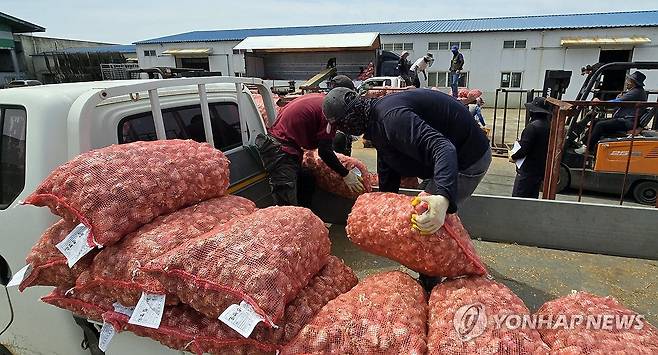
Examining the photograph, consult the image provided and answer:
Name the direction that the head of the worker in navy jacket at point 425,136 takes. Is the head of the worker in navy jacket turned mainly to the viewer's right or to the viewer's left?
to the viewer's left

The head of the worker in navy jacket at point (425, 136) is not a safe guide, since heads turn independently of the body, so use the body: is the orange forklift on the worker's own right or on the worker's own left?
on the worker's own right

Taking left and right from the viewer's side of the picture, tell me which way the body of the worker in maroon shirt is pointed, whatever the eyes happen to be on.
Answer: facing to the right of the viewer

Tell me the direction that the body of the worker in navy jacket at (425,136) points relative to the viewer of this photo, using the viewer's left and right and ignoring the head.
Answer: facing to the left of the viewer

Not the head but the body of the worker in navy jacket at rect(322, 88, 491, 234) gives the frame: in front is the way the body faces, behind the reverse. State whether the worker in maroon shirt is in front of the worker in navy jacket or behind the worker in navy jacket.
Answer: in front

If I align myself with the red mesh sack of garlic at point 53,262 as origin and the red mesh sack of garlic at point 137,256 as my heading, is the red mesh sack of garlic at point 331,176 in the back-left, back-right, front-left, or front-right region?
front-left

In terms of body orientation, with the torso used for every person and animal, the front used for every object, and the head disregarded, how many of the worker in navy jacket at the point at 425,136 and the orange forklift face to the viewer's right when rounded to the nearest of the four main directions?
0

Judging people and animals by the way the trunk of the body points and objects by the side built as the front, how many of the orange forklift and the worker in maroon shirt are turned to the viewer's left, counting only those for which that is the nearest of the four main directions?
1

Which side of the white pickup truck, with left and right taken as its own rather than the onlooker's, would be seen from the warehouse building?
right

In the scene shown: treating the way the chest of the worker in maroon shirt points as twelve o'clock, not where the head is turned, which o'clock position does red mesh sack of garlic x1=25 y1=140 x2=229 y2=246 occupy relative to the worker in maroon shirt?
The red mesh sack of garlic is roughly at 4 o'clock from the worker in maroon shirt.

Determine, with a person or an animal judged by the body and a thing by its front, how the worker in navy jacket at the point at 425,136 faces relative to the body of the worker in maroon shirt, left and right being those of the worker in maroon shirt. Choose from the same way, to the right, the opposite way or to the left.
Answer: the opposite way

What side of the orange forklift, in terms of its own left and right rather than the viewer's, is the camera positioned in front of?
left

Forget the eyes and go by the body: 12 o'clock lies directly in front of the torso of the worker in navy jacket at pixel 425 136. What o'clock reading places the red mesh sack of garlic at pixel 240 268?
The red mesh sack of garlic is roughly at 10 o'clock from the worker in navy jacket.

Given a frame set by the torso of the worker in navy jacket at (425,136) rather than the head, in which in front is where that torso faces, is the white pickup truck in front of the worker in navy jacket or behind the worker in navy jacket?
in front
